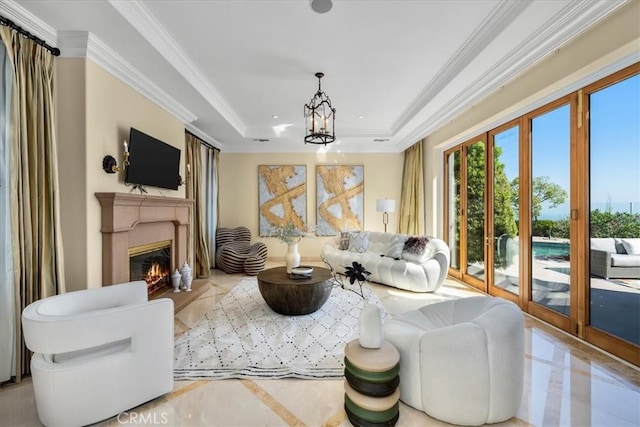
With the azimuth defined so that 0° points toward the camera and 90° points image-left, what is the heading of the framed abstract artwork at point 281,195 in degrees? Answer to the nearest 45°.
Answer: approximately 0°

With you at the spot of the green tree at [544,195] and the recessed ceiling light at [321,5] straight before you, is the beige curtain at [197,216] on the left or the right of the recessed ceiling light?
right

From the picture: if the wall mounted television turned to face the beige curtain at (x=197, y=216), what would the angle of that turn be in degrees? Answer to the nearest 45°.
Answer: approximately 90° to its left

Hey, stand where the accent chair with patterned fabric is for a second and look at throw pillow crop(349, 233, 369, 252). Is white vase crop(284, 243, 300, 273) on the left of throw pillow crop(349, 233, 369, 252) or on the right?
right

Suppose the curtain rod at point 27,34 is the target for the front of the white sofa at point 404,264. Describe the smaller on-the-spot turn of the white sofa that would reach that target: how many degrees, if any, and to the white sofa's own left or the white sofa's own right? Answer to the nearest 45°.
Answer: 0° — it already faces it

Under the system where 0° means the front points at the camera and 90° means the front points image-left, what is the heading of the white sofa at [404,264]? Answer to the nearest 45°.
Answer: approximately 45°

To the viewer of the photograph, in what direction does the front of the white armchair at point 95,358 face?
facing away from the viewer and to the right of the viewer

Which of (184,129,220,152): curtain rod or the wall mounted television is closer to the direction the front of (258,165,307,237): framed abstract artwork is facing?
the wall mounted television

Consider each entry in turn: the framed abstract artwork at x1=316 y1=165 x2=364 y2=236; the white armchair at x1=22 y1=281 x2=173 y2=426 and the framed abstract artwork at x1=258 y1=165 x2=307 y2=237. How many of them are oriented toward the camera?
2

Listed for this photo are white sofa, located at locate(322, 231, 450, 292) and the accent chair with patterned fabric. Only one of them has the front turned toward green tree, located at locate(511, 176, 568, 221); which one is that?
the accent chair with patterned fabric

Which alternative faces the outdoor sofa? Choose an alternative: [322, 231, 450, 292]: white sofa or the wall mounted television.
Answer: the wall mounted television

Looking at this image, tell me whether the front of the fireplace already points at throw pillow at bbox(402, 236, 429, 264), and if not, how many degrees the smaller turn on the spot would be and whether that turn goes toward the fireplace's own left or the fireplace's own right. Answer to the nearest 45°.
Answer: approximately 45° to the fireplace's own left
